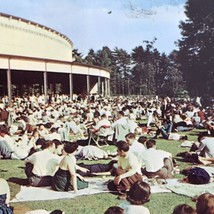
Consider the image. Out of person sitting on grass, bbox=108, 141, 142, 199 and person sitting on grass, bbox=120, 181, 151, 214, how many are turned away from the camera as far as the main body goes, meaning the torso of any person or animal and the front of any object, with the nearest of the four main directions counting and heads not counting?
1

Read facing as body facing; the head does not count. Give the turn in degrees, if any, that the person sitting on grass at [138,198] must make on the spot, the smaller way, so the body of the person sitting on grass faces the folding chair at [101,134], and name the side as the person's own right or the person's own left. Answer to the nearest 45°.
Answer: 0° — they already face it

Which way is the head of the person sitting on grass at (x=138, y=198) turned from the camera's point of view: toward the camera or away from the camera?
away from the camera

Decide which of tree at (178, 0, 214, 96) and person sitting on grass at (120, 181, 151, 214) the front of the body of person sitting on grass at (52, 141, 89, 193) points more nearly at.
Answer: the tree

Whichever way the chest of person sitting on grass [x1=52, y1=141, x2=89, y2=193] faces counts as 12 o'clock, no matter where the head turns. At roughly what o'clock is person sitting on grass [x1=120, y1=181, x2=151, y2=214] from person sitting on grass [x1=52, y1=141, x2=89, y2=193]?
person sitting on grass [x1=120, y1=181, x2=151, y2=214] is roughly at 4 o'clock from person sitting on grass [x1=52, y1=141, x2=89, y2=193].

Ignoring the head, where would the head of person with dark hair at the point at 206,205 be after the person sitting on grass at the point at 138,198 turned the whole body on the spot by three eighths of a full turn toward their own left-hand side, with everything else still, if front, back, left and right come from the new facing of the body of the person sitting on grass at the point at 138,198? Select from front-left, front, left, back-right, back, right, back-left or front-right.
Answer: left

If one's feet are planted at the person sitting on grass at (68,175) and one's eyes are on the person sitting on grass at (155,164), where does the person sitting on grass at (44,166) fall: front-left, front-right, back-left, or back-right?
back-left

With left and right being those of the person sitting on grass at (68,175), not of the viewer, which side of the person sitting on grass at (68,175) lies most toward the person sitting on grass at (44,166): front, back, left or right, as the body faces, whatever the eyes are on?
left

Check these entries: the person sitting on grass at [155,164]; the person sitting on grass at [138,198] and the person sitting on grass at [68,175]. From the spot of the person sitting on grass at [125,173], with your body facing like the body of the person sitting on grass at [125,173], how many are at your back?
1

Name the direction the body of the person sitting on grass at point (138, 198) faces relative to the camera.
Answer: away from the camera

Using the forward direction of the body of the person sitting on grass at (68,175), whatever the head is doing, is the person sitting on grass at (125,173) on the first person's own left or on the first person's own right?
on the first person's own right

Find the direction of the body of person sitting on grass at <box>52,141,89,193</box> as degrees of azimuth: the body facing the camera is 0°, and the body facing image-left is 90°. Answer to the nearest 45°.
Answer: approximately 225°

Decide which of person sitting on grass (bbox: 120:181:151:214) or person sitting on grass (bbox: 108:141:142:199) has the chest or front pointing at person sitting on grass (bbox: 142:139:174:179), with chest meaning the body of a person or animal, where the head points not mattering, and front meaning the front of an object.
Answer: person sitting on grass (bbox: 120:181:151:214)
